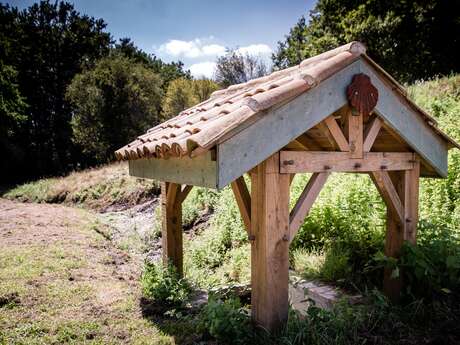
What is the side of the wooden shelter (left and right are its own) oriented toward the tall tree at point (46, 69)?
back

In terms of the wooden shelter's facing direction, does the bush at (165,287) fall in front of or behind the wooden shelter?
behind

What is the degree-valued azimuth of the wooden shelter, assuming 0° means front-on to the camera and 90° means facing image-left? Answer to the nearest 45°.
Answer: approximately 315°
